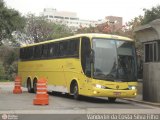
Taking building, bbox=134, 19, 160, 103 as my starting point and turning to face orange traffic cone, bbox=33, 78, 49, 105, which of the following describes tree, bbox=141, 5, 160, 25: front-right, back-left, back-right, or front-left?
back-right

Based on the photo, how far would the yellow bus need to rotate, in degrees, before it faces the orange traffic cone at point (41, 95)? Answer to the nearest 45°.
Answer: approximately 90° to its right

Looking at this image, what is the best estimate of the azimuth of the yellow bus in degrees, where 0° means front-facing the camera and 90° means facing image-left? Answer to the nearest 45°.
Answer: approximately 315°

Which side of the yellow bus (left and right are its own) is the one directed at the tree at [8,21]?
back

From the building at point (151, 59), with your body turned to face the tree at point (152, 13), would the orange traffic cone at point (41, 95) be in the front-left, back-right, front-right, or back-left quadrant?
back-left

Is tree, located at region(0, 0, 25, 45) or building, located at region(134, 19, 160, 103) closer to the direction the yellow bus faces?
the building

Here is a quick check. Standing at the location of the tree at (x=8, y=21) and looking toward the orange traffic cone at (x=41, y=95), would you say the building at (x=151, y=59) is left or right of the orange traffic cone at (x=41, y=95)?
left
